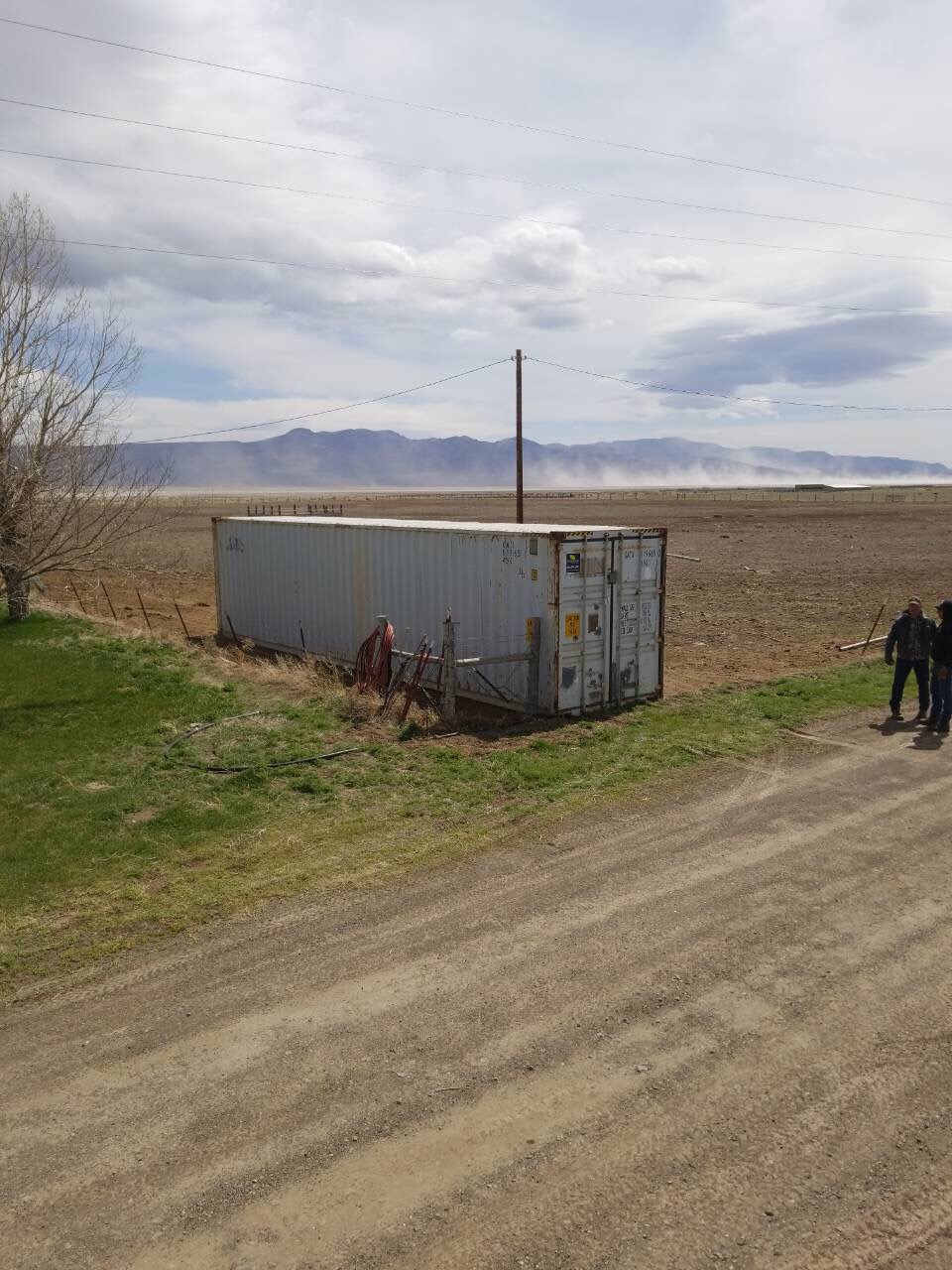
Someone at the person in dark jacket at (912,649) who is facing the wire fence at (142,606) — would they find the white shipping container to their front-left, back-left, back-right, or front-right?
front-left

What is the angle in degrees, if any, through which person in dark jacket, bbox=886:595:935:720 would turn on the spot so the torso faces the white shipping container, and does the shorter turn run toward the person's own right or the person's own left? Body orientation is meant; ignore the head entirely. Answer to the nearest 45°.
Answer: approximately 90° to the person's own right

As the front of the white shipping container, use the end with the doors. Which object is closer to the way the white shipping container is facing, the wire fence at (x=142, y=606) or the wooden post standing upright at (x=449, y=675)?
the wooden post standing upright

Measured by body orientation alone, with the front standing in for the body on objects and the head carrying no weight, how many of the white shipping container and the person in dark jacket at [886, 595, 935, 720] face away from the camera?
0

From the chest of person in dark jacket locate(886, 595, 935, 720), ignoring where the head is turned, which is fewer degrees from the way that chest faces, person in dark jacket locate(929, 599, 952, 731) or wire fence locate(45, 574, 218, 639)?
the person in dark jacket

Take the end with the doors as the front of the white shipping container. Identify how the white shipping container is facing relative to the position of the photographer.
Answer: facing the viewer and to the right of the viewer

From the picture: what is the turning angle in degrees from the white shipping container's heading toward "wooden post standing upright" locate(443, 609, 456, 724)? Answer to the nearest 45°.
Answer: approximately 90° to its right

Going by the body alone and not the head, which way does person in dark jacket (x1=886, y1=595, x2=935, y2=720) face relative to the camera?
toward the camera

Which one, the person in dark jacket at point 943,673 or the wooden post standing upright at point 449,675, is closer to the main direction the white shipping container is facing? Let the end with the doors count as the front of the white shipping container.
the person in dark jacket

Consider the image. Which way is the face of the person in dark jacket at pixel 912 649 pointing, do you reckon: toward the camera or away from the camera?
toward the camera

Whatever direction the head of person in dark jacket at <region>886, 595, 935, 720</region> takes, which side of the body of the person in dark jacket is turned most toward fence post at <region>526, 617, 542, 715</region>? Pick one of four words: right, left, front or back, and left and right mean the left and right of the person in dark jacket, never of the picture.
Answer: right

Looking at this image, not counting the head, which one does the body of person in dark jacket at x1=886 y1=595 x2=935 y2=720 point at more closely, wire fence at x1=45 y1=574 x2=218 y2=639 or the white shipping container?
the white shipping container

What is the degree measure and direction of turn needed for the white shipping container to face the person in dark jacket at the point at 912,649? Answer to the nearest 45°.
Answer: approximately 45° to its left
